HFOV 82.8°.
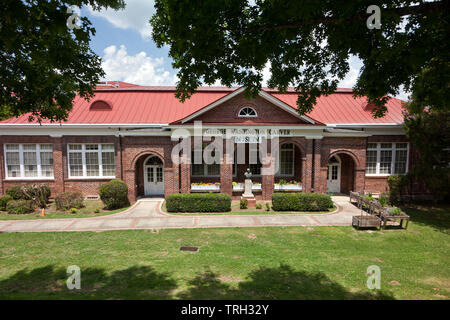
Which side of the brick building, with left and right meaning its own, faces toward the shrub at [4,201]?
right

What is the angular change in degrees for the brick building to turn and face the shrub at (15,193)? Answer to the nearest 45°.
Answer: approximately 90° to its right

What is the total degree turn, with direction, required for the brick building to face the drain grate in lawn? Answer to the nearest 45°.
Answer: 0° — it already faces it

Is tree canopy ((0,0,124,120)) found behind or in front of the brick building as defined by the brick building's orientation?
in front

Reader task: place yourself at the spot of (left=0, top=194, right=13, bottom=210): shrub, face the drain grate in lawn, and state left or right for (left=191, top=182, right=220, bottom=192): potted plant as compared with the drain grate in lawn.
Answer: left

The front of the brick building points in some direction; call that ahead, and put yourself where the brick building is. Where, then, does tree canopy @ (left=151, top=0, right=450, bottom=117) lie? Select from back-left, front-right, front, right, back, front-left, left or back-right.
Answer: front

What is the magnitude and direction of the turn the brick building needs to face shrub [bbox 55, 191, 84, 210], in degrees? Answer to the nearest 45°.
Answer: approximately 90° to its right

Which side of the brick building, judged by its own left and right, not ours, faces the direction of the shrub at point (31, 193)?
right

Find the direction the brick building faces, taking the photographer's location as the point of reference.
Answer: facing the viewer

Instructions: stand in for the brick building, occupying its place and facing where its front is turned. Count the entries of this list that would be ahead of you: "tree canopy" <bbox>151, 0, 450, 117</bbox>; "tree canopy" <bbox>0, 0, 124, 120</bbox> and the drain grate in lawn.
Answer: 3
